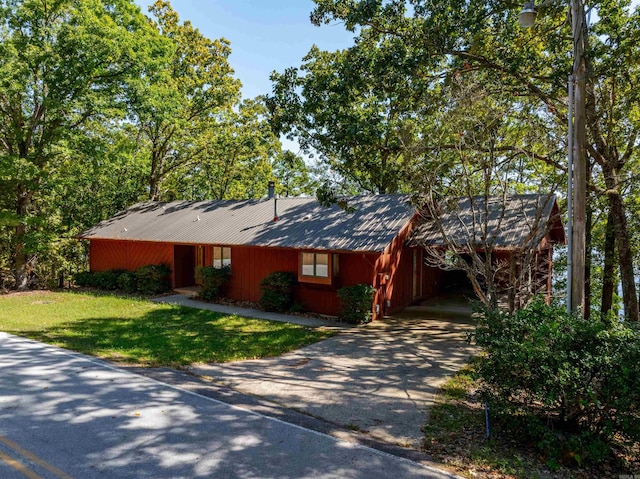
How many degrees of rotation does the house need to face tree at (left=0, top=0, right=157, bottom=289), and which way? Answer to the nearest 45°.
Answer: approximately 45° to its right

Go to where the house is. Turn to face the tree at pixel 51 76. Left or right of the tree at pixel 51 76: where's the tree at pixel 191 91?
right

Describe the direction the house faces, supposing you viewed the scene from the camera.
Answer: facing the viewer and to the left of the viewer

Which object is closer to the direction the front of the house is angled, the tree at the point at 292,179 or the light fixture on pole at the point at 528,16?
the light fixture on pole

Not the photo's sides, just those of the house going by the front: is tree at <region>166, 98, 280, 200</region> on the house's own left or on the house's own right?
on the house's own right

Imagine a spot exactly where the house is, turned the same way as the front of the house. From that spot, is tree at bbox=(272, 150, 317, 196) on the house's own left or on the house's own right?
on the house's own right

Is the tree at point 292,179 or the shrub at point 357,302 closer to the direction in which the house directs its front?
the shrub

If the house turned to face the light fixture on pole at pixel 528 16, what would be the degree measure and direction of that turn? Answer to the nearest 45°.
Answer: approximately 45° to its left

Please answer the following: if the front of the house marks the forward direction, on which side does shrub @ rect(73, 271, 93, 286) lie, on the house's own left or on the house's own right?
on the house's own right

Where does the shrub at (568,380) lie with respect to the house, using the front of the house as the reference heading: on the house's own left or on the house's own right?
on the house's own left
